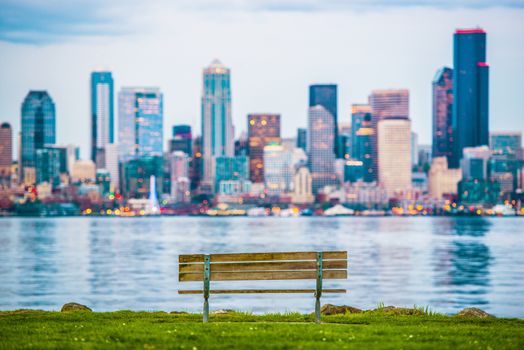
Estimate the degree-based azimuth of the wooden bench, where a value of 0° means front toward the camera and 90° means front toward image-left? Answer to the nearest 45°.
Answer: approximately 180°
